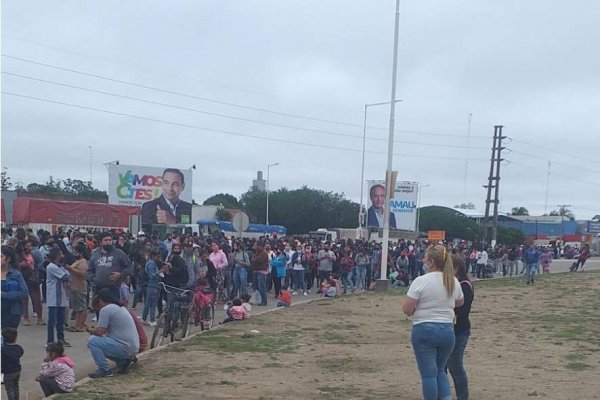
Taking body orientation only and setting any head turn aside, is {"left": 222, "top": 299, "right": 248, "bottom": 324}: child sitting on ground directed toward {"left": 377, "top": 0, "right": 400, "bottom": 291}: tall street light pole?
no

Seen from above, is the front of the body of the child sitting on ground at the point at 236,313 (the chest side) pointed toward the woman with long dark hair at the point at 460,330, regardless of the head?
no

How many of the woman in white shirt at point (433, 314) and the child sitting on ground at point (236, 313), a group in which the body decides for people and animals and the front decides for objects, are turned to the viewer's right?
0

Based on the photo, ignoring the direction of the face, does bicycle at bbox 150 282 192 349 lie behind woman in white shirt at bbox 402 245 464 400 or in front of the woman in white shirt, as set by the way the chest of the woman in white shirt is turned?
in front

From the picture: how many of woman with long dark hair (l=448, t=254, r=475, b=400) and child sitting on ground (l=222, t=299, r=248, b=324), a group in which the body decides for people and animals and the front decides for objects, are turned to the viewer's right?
0

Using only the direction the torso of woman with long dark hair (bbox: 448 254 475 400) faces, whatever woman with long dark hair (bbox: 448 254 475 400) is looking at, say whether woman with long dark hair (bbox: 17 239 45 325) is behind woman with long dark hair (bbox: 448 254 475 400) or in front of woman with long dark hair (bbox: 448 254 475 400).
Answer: in front

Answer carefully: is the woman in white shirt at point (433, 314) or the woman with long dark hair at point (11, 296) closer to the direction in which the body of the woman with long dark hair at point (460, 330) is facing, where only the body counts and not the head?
the woman with long dark hair

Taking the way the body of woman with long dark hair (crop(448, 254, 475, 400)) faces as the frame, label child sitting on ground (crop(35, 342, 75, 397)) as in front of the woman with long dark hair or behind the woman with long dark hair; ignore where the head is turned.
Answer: in front

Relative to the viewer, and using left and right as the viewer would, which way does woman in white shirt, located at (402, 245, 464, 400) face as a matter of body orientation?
facing away from the viewer and to the left of the viewer
